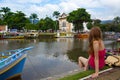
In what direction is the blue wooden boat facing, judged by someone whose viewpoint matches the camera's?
facing away from the viewer and to the right of the viewer
